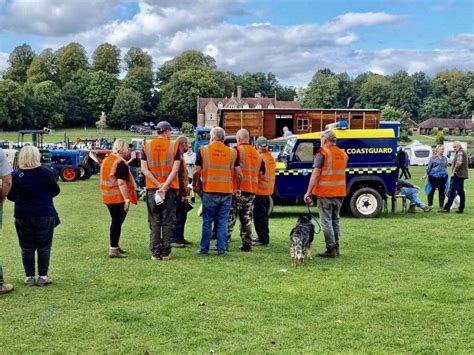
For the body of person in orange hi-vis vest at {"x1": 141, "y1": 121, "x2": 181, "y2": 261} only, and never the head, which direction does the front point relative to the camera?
away from the camera

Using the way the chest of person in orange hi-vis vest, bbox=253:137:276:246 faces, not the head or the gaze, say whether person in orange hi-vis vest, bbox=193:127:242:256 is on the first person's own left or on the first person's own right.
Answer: on the first person's own left

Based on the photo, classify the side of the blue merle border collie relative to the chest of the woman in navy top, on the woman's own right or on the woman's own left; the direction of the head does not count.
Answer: on the woman's own right

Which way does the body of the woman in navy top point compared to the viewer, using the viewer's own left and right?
facing away from the viewer

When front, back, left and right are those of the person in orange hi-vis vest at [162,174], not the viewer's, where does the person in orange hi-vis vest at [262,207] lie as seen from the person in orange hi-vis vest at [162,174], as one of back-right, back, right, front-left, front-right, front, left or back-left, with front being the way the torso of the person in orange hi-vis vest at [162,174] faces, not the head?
front-right

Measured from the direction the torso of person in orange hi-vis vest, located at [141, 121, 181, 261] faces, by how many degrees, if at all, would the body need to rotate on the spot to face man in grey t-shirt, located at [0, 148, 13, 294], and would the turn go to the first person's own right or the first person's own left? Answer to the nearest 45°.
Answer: approximately 135° to the first person's own left

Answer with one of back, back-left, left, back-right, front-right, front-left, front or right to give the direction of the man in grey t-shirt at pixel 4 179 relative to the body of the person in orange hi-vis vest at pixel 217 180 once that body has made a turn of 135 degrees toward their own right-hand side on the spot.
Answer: right

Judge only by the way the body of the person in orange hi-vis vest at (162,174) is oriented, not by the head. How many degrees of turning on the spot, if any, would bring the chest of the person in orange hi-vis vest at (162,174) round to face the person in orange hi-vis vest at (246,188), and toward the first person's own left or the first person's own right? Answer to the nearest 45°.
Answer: approximately 45° to the first person's own right

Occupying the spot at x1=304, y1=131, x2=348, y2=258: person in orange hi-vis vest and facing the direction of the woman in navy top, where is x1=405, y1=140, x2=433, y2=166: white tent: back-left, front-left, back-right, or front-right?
back-right

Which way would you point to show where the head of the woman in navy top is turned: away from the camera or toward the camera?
away from the camera

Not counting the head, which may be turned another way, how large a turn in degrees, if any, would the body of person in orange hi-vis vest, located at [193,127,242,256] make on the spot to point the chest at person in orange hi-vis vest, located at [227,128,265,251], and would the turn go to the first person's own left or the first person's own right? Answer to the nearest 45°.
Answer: approximately 45° to the first person's own right

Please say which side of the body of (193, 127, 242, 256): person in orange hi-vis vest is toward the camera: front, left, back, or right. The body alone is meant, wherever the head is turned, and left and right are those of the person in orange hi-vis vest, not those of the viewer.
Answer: back

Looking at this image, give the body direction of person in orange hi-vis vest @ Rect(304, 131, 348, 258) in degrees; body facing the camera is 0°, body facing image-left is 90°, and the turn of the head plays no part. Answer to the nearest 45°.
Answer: approximately 135°
